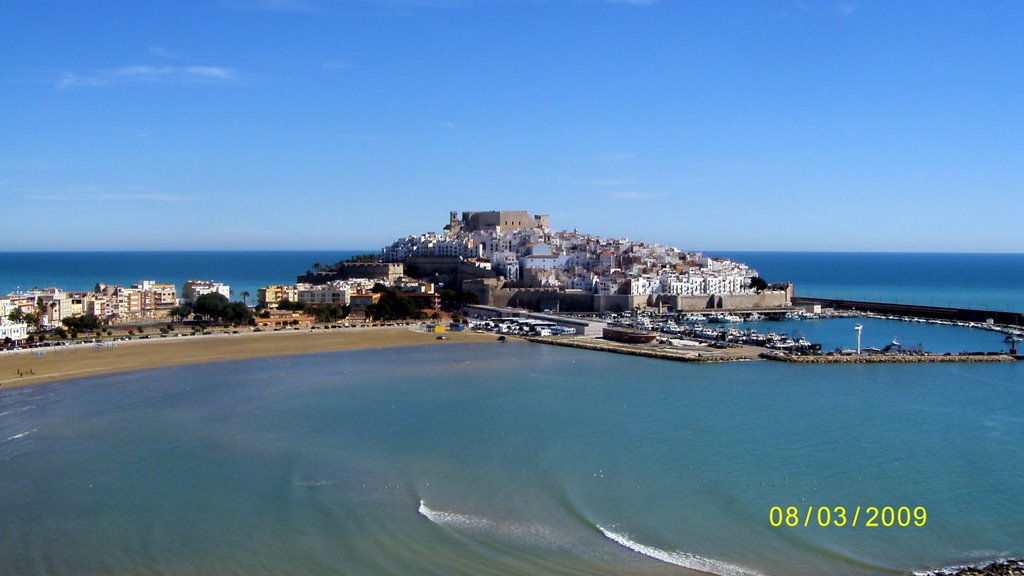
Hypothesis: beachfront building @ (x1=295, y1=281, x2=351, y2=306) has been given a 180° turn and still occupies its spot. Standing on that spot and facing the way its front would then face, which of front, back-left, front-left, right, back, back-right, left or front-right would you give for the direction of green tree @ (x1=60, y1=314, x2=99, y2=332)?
back-left

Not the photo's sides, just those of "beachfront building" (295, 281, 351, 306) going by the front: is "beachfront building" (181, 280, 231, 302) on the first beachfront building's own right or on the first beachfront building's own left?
on the first beachfront building's own right

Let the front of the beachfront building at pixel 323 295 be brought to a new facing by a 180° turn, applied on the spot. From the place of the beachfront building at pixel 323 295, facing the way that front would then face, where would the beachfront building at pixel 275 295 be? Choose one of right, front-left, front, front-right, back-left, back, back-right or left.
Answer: left

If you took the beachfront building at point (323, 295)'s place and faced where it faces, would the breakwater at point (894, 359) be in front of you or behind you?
in front

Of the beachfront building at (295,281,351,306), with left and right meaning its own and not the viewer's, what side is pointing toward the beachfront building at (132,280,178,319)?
right

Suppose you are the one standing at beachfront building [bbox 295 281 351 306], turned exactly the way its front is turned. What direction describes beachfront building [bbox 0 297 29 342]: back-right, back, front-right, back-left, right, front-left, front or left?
front-right

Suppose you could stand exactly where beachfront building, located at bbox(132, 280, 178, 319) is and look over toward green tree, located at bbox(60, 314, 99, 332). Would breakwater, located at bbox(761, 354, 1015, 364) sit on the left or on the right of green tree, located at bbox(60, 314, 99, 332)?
left

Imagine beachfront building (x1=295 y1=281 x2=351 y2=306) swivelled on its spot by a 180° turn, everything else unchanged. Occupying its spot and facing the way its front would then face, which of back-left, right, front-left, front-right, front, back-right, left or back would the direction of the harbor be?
back-right

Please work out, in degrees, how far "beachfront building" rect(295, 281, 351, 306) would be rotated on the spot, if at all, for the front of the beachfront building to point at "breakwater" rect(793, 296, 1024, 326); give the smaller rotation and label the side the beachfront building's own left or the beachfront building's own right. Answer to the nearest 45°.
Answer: approximately 90° to the beachfront building's own left

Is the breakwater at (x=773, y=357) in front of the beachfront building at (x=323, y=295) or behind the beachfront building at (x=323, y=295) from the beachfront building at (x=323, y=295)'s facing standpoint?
in front

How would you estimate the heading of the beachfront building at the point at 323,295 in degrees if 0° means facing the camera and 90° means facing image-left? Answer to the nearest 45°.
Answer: approximately 0°
